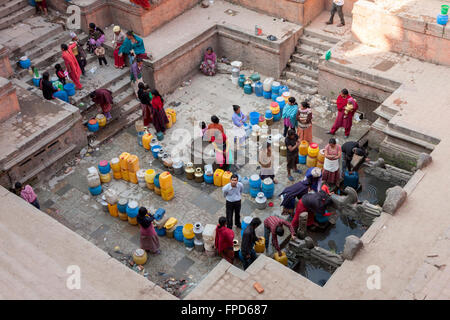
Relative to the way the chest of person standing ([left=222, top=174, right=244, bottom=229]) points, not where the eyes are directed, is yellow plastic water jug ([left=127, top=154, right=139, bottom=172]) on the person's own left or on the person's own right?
on the person's own right

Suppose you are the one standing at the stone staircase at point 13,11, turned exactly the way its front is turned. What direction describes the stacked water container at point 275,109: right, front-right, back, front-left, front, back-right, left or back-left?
front

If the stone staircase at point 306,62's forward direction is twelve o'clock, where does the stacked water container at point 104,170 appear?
The stacked water container is roughly at 12 o'clock from the stone staircase.

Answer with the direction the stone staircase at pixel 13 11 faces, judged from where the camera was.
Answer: facing the viewer and to the right of the viewer

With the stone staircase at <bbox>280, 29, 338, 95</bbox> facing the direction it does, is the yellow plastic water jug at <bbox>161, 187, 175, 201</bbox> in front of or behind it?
in front

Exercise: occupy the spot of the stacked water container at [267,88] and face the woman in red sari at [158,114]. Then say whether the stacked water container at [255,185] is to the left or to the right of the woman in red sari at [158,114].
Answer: left

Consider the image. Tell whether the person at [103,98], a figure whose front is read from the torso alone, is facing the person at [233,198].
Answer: no

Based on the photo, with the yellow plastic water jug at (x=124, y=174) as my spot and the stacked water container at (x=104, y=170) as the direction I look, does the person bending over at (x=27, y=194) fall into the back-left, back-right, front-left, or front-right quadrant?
front-left

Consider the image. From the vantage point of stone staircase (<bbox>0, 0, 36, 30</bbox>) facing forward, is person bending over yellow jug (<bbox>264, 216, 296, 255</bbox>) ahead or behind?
ahead

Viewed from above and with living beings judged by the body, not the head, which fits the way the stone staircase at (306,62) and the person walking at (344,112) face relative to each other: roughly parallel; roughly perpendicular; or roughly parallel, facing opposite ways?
roughly parallel

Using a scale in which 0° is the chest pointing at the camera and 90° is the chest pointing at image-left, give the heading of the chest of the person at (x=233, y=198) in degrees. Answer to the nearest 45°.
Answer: approximately 0°
